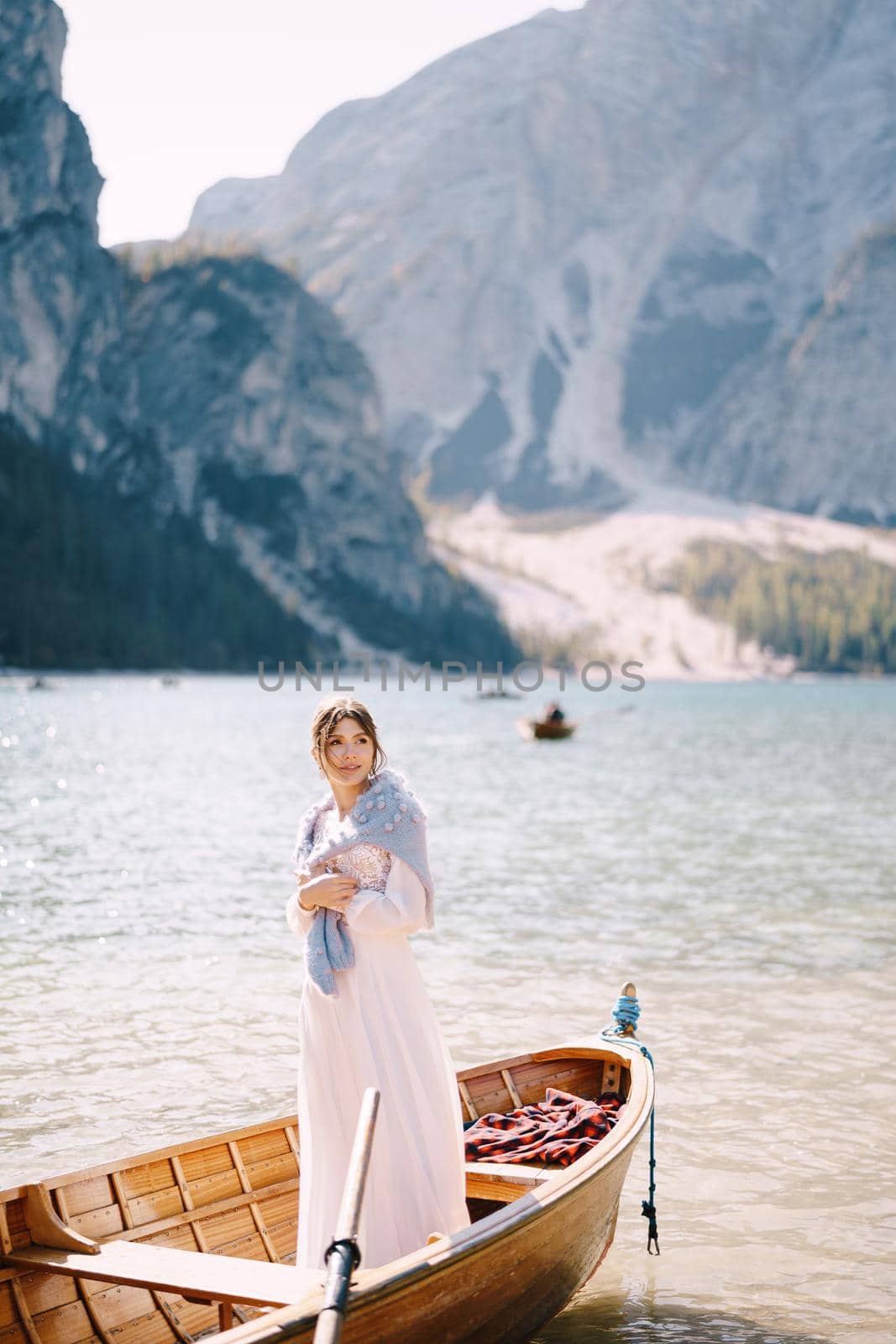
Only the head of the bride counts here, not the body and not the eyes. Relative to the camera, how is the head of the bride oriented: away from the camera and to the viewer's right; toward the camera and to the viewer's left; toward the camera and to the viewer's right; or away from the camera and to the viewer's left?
toward the camera and to the viewer's right

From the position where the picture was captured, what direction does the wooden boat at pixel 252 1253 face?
facing away from the viewer and to the right of the viewer
